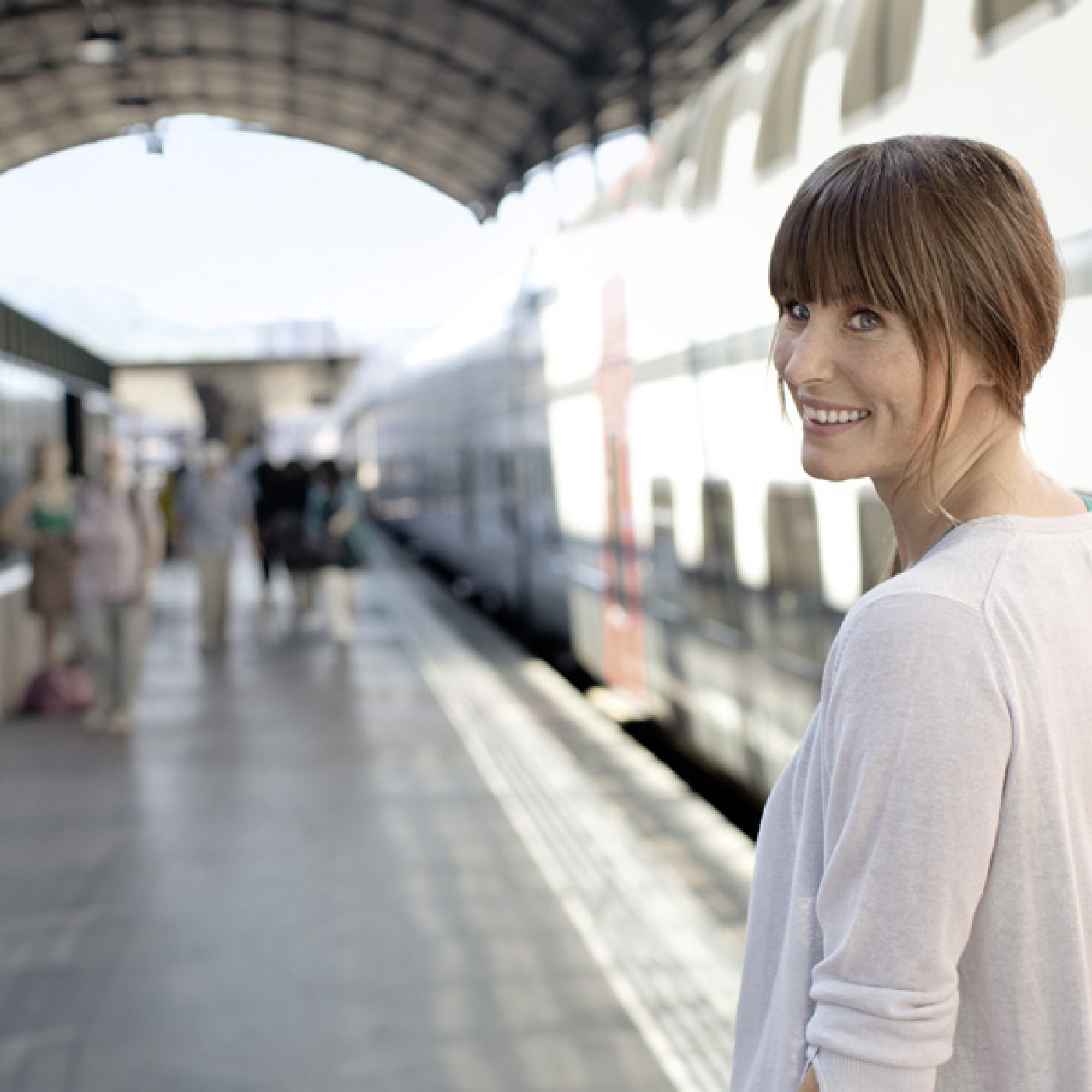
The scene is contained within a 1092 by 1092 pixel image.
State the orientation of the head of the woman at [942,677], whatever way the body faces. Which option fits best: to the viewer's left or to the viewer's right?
to the viewer's left

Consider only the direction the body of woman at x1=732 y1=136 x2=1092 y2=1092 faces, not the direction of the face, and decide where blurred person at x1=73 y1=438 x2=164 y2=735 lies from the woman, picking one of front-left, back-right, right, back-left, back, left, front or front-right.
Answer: front

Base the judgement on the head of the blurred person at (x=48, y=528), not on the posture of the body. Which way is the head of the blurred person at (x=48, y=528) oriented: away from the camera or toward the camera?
toward the camera

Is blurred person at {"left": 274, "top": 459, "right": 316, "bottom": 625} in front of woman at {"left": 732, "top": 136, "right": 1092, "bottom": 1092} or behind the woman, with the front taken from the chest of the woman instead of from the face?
in front

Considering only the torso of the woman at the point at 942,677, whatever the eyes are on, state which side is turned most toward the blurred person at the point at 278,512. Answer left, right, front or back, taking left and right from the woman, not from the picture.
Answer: front

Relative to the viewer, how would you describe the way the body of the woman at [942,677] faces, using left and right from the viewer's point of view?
facing away from the viewer and to the left of the viewer

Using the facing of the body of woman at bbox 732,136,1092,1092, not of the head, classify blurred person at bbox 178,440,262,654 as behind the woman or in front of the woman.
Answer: in front
